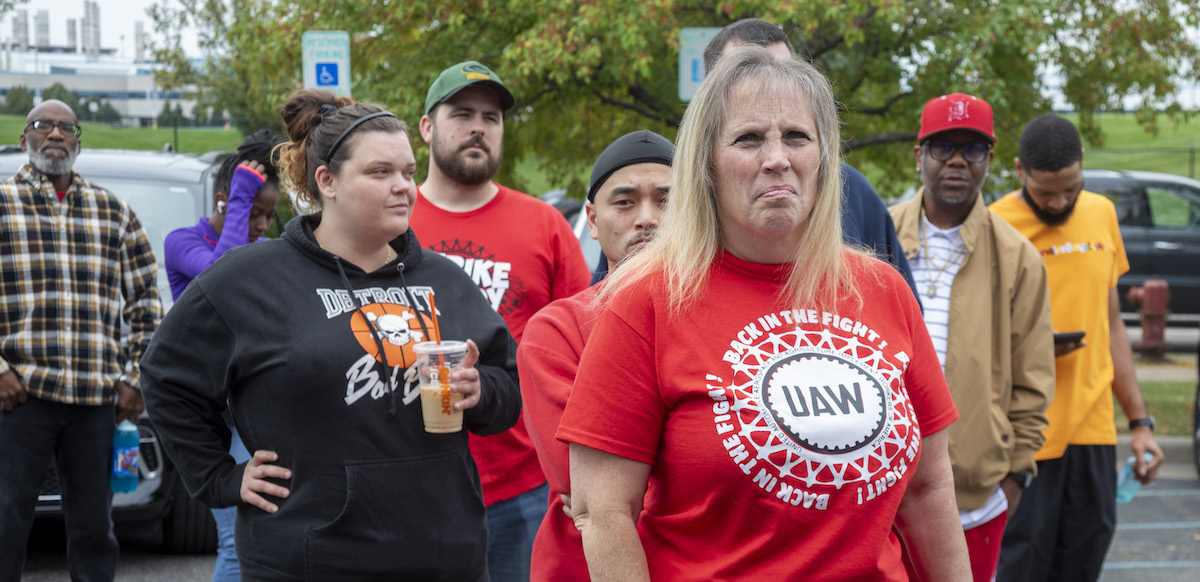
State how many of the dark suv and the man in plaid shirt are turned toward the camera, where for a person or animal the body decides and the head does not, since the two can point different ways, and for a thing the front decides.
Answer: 1

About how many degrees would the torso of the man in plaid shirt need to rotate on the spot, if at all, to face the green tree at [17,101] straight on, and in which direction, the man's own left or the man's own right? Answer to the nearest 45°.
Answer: approximately 180°

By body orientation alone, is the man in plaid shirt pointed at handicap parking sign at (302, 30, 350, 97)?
no

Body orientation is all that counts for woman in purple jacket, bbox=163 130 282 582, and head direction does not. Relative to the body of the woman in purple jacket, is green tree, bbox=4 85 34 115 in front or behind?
behind

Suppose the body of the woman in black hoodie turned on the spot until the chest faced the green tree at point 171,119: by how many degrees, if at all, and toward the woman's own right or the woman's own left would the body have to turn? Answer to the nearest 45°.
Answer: approximately 135° to the woman's own left

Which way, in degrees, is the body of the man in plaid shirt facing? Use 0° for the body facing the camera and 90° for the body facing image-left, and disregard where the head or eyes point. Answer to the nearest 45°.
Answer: approximately 0°

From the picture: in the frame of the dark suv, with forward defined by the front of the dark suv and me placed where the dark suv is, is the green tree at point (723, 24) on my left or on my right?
on my right

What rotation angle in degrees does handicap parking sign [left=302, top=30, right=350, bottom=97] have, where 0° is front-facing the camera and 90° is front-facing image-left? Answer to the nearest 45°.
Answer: approximately 0°

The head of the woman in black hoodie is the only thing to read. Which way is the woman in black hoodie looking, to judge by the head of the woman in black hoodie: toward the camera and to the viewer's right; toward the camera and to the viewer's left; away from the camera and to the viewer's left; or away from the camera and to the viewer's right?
toward the camera and to the viewer's right

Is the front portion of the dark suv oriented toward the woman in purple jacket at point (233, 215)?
no

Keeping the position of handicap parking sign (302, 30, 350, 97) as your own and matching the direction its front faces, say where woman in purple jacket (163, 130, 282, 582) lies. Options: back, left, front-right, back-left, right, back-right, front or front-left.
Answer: front

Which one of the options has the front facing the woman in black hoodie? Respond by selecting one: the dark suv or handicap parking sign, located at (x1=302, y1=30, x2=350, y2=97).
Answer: the handicap parking sign

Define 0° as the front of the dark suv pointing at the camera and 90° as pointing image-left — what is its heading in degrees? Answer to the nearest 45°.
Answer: approximately 270°

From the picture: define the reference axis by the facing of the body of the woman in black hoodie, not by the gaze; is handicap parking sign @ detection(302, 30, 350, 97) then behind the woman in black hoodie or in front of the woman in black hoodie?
behind

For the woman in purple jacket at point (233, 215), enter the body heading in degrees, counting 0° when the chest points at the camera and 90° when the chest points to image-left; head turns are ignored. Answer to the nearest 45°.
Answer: approximately 315°
